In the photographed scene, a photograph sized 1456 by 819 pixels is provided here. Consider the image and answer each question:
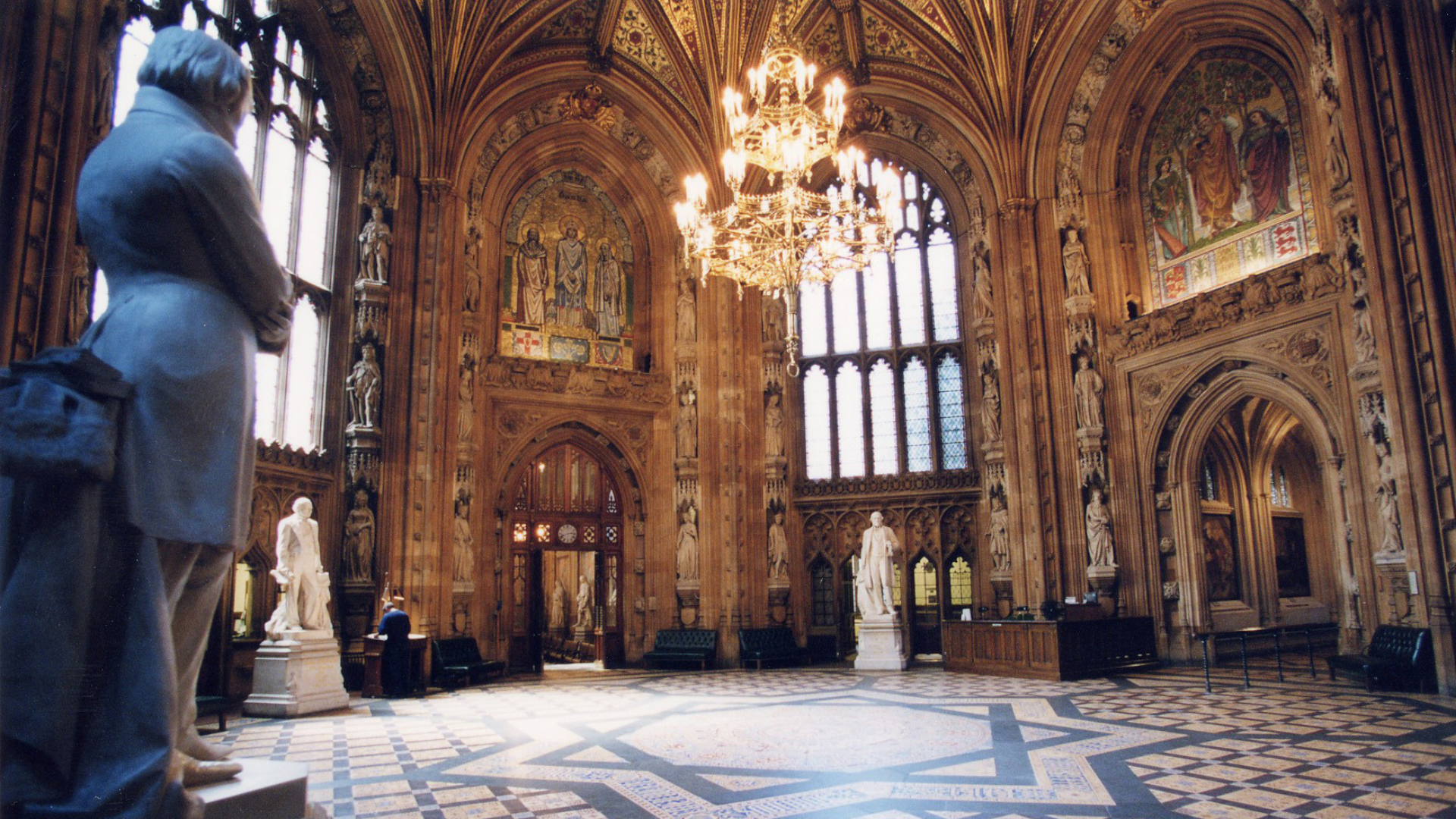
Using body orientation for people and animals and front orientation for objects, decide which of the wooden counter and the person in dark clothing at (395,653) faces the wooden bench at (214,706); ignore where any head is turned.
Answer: the wooden counter

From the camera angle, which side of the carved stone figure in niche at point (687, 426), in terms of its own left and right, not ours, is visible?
front

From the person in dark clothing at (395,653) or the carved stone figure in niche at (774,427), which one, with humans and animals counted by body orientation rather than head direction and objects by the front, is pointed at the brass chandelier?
the carved stone figure in niche

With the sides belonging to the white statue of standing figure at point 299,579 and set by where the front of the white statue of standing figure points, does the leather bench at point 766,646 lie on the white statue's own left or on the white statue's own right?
on the white statue's own left

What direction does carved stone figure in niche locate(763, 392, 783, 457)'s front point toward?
toward the camera

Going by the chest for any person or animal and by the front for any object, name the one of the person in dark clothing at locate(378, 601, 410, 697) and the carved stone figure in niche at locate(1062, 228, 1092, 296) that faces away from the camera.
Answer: the person in dark clothing

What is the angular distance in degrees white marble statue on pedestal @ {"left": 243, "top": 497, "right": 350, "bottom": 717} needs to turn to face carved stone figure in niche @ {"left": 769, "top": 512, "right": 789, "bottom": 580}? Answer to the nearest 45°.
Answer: approximately 90° to its left

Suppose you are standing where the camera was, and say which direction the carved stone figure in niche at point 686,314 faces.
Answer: facing the viewer

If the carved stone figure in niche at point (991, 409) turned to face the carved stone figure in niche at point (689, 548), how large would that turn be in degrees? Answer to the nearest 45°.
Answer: approximately 45° to its right

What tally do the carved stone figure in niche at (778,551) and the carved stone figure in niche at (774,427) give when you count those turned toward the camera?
2

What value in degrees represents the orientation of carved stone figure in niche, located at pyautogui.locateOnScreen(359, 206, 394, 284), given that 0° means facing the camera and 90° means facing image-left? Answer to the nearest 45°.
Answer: approximately 0°

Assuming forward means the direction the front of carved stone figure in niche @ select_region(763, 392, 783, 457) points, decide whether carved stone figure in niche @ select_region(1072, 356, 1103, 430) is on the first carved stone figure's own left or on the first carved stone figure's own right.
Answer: on the first carved stone figure's own left

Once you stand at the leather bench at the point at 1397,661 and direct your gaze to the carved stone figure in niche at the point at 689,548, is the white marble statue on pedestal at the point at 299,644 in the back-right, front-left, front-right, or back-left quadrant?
front-left

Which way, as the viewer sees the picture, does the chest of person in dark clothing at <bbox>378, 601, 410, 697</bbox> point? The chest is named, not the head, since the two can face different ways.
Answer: away from the camera

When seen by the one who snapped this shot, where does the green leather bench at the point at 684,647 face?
facing the viewer and to the left of the viewer
